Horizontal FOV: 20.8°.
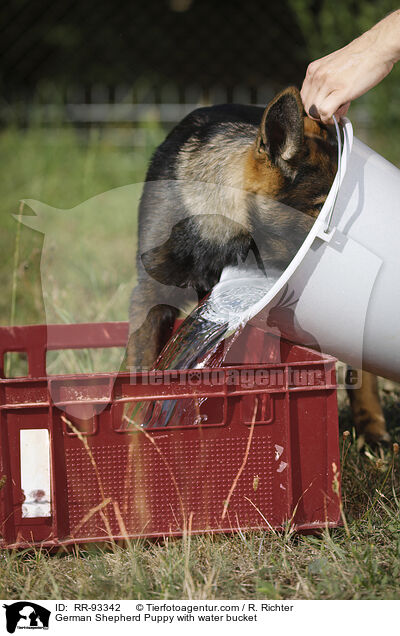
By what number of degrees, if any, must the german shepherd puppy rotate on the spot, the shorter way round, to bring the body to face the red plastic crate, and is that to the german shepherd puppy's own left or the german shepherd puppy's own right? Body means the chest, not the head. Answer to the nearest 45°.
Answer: approximately 45° to the german shepherd puppy's own right

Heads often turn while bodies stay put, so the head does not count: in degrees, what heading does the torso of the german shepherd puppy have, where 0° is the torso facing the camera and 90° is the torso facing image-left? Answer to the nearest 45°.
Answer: approximately 315°
